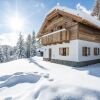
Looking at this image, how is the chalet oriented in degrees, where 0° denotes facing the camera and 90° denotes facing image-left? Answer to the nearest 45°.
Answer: approximately 45°
